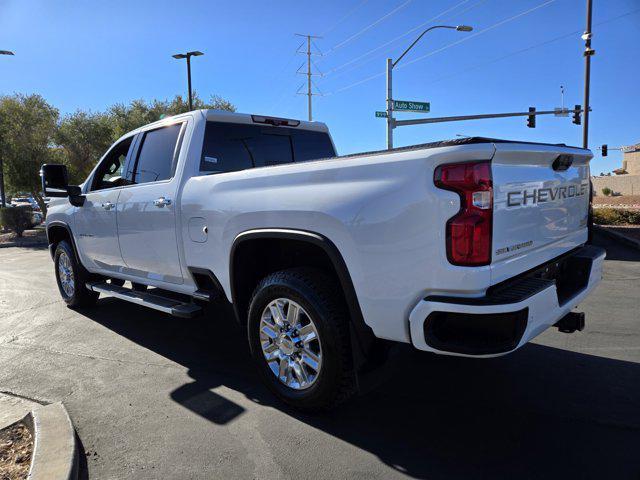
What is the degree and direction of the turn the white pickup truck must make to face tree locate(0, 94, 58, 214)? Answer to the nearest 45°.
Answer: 0° — it already faces it

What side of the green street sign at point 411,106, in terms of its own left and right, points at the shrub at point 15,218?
right

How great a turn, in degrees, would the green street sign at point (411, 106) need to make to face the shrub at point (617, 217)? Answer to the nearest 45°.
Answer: approximately 45° to its left

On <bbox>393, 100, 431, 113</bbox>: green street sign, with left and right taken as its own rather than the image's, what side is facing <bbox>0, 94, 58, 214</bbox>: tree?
right

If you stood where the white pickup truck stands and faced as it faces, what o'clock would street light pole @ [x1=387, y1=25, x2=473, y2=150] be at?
The street light pole is roughly at 2 o'clock from the white pickup truck.

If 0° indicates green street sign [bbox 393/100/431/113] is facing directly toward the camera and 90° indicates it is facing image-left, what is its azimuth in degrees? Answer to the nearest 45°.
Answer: approximately 0°

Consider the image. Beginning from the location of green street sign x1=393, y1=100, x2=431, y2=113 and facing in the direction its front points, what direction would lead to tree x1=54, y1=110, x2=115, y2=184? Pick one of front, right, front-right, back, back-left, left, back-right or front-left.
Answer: right

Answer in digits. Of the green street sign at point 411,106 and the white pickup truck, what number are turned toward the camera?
1

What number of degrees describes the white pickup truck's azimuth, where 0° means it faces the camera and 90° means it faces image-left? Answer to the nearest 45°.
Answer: approximately 135°

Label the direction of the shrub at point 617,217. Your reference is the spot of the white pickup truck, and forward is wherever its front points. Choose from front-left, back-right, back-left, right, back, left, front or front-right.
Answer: right

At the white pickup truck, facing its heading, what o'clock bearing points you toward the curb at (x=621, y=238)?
The curb is roughly at 3 o'clock from the white pickup truck.

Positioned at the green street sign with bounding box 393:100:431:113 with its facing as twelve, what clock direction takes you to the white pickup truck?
The white pickup truck is roughly at 12 o'clock from the green street sign.

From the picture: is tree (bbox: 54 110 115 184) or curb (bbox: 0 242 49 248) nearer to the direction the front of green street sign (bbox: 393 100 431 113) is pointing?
the curb

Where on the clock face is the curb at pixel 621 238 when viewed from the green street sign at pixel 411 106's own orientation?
The curb is roughly at 11 o'clock from the green street sign.

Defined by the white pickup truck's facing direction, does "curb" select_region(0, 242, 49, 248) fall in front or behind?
in front

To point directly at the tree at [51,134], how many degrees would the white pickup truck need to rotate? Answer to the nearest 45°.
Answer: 0° — it already faces it

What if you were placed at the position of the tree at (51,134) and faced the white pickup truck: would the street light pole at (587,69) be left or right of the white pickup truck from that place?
left
